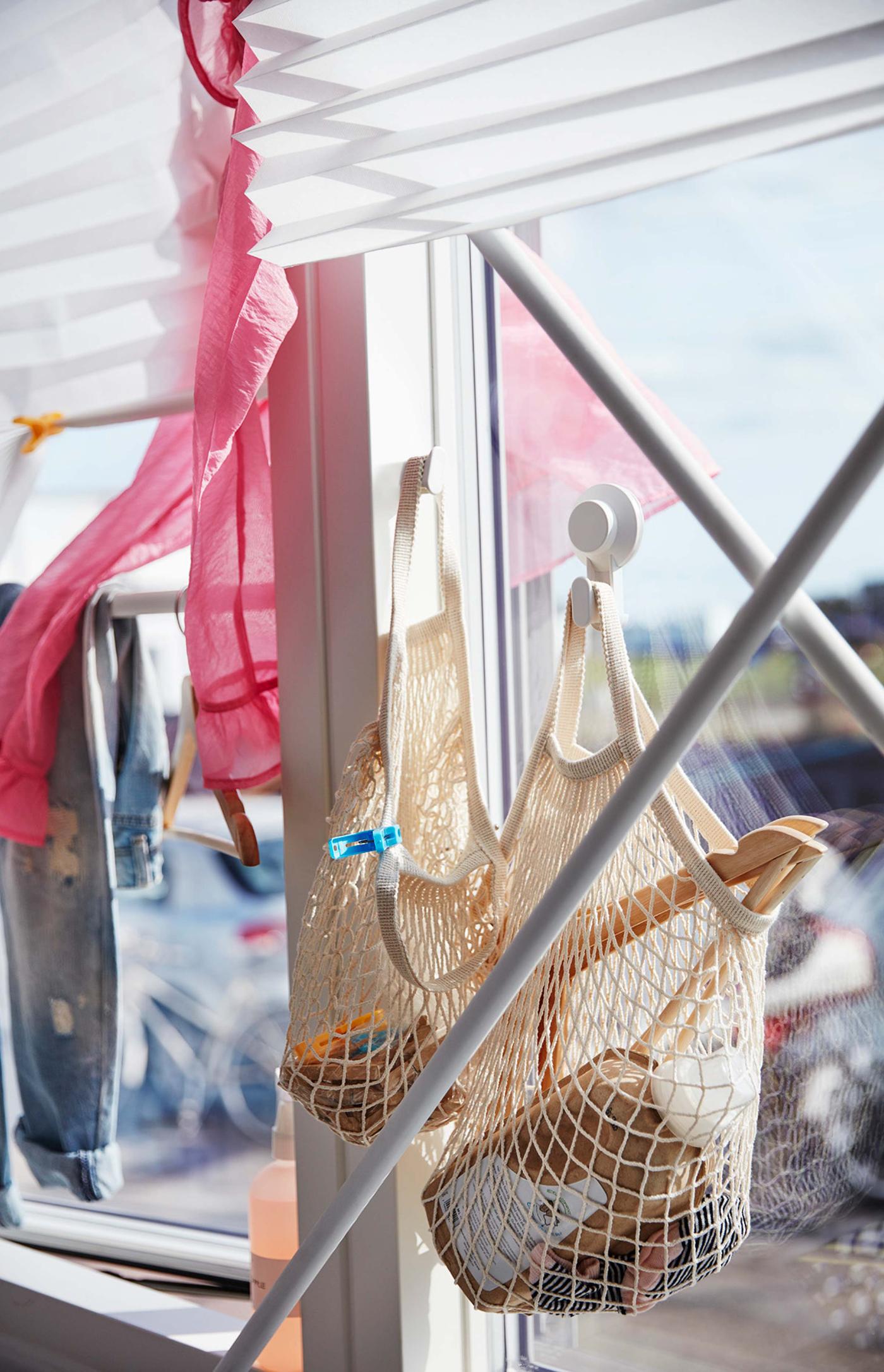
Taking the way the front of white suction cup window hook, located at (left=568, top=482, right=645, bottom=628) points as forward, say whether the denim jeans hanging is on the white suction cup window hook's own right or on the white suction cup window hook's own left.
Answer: on the white suction cup window hook's own right

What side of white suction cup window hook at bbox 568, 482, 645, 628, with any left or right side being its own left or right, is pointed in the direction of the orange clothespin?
right

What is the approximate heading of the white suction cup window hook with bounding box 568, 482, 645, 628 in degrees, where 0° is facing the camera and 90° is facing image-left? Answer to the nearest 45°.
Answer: approximately 45°

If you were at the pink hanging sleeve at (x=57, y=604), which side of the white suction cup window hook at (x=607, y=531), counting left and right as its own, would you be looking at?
right

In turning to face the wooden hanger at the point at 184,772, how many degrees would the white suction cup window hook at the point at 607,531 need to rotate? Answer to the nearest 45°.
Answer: approximately 90° to its right
